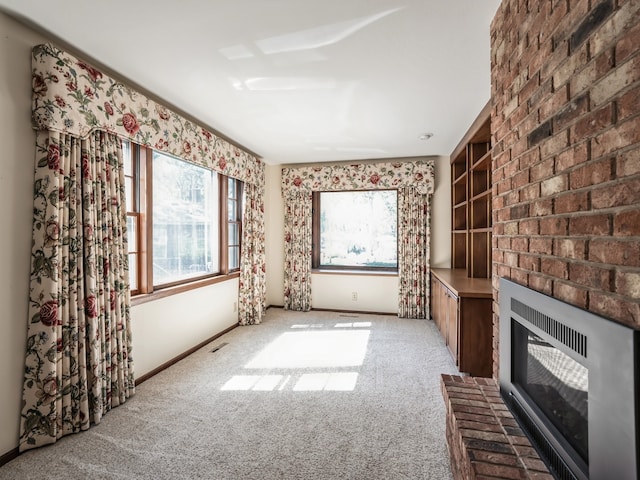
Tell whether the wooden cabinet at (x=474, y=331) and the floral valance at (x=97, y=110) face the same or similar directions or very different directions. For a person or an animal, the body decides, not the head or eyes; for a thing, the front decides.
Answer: very different directions

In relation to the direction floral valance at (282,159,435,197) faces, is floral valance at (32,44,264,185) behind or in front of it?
in front

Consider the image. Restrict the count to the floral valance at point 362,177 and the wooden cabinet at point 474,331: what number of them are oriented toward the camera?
1

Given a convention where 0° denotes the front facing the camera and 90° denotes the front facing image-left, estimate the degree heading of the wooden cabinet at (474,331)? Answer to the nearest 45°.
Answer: approximately 90°

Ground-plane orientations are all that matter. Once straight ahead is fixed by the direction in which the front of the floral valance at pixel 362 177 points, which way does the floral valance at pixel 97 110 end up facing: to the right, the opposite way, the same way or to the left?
to the left

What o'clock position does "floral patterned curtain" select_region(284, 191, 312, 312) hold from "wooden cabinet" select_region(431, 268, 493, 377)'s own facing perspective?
The floral patterned curtain is roughly at 1 o'clock from the wooden cabinet.

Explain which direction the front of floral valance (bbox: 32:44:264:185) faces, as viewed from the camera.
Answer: facing the viewer and to the right of the viewer

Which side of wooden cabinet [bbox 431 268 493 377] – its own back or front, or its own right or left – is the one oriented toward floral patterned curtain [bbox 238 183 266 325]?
front

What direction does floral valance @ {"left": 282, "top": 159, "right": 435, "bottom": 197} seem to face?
toward the camera

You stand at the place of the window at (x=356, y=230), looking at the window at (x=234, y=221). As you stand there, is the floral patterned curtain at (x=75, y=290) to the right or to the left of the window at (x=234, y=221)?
left

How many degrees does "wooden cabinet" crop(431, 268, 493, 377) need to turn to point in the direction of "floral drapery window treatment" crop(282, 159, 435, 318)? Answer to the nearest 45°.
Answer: approximately 45° to its right

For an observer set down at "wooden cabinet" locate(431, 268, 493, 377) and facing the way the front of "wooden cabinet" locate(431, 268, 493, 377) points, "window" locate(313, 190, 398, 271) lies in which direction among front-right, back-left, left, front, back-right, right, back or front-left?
front-right

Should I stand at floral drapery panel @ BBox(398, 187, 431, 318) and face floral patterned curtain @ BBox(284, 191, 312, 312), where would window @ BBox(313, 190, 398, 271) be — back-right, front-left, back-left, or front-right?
front-right

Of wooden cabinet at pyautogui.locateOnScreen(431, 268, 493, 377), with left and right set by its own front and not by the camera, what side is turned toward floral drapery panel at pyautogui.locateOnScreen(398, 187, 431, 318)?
right

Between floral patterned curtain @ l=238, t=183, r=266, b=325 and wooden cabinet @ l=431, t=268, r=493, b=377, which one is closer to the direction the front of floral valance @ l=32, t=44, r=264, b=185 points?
the wooden cabinet
